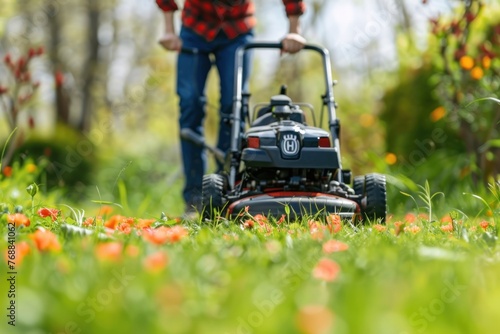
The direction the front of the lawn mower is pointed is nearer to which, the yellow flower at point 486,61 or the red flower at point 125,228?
the red flower

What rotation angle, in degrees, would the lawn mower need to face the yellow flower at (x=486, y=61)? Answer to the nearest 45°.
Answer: approximately 135° to its left

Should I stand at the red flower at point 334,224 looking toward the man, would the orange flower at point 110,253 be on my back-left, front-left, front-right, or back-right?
back-left

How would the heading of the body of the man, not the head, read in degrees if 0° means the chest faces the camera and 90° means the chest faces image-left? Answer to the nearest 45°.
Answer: approximately 0°

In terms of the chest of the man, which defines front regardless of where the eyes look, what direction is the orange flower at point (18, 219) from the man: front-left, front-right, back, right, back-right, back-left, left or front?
front

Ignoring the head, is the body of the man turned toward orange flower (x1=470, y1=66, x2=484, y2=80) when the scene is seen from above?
no

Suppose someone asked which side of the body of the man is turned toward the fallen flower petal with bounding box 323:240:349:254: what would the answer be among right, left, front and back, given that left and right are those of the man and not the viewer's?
front

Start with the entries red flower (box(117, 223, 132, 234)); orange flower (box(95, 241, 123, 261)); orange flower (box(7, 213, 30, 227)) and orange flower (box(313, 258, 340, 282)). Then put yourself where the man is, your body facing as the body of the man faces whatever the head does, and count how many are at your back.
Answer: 0

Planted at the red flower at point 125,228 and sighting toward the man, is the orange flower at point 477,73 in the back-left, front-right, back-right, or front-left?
front-right

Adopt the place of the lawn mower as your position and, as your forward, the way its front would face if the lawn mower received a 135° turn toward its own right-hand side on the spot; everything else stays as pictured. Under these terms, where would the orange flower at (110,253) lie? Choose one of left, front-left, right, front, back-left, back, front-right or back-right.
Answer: back-left

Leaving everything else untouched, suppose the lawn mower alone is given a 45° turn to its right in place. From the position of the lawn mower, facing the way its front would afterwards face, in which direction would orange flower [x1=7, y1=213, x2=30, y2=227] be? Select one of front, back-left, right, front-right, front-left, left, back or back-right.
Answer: front

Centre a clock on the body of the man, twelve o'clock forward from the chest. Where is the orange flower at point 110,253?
The orange flower is roughly at 12 o'clock from the man.

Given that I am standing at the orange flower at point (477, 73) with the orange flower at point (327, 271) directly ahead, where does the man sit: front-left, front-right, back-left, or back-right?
front-right

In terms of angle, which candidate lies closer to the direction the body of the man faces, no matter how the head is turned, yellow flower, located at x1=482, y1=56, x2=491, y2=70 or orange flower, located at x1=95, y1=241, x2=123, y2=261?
the orange flower

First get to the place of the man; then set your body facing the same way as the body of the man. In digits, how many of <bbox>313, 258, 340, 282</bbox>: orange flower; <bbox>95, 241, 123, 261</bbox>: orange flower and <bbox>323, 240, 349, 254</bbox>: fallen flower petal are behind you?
0

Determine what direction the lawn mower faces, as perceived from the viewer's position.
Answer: facing the viewer

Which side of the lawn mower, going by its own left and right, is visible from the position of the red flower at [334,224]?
front

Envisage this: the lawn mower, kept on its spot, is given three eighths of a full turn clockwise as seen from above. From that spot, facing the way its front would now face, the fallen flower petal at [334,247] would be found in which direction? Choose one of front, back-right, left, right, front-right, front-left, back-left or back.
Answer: back-left

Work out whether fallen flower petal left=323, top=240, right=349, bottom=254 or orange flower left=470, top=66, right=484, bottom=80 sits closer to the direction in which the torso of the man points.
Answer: the fallen flower petal

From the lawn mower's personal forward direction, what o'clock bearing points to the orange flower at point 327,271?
The orange flower is roughly at 12 o'clock from the lawn mower.
